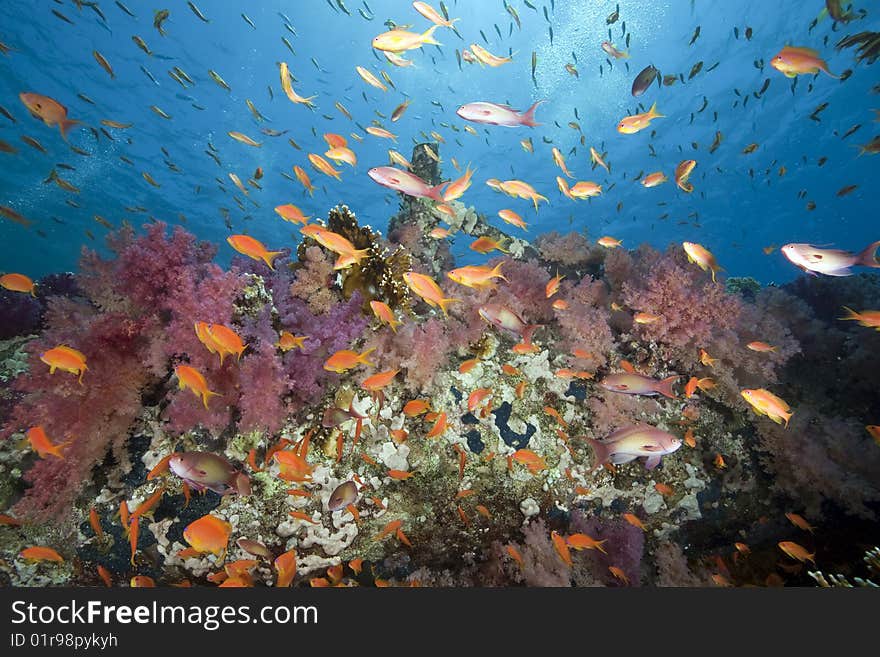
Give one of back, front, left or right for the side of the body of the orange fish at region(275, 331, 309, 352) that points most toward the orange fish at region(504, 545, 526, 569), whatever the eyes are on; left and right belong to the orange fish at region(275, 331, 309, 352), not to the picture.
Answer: back

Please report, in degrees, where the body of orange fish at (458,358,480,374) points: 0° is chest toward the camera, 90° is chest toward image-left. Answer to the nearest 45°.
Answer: approximately 90°

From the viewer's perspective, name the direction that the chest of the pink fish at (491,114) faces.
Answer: to the viewer's left

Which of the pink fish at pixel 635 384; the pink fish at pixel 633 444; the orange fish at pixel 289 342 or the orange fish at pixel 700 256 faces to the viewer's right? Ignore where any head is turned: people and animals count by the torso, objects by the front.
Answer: the pink fish at pixel 633 444

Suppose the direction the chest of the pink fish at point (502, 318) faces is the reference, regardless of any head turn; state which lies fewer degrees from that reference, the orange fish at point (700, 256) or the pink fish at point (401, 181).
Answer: the pink fish

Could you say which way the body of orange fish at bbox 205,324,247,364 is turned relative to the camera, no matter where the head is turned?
to the viewer's left

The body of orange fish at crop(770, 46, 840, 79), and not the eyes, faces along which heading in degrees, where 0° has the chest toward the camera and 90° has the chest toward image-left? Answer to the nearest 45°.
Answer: approximately 90°

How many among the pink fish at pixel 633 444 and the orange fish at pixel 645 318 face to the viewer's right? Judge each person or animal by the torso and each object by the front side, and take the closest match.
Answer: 1
